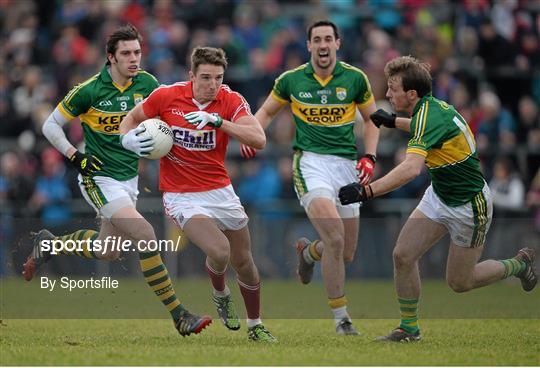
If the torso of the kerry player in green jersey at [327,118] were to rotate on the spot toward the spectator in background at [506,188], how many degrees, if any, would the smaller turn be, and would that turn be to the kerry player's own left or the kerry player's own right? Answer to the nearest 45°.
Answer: approximately 135° to the kerry player's own left

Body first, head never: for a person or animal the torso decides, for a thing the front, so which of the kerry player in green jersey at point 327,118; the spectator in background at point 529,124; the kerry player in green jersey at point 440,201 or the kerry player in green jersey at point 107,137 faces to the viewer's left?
the kerry player in green jersey at point 440,201

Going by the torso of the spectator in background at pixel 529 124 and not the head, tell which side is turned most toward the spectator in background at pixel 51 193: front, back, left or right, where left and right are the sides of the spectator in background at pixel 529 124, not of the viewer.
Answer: right

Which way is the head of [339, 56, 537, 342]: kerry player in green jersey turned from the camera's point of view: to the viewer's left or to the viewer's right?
to the viewer's left

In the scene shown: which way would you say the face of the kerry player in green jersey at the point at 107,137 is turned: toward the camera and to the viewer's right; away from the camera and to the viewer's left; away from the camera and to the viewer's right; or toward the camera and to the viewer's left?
toward the camera and to the viewer's right

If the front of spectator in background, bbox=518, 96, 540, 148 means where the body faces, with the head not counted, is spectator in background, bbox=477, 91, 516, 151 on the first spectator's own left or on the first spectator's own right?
on the first spectator's own right

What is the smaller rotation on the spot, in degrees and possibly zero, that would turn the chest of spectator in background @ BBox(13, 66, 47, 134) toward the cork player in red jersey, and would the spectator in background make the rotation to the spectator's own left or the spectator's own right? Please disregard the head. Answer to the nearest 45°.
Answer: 0° — they already face them

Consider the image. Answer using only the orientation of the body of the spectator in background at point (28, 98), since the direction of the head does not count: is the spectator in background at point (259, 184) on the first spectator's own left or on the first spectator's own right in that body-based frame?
on the first spectator's own left

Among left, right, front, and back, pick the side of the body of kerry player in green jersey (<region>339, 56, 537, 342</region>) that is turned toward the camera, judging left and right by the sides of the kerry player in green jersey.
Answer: left

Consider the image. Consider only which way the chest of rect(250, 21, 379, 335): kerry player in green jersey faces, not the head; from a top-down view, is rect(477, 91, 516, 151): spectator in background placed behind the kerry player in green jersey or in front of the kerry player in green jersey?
behind

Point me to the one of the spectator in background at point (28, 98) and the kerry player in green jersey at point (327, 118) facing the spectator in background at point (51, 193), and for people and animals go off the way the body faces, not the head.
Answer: the spectator in background at point (28, 98)
